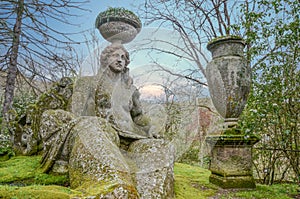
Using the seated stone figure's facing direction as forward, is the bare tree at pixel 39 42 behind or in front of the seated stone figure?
behind

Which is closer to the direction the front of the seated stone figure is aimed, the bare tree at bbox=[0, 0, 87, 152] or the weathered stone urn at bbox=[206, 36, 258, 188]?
the weathered stone urn

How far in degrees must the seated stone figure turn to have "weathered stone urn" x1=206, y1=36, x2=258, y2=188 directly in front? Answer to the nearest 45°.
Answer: approximately 90° to its left

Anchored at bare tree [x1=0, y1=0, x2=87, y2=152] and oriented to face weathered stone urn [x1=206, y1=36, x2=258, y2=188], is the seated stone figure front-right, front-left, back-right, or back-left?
front-right

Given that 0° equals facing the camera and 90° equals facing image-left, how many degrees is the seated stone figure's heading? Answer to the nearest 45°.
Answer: approximately 315°
